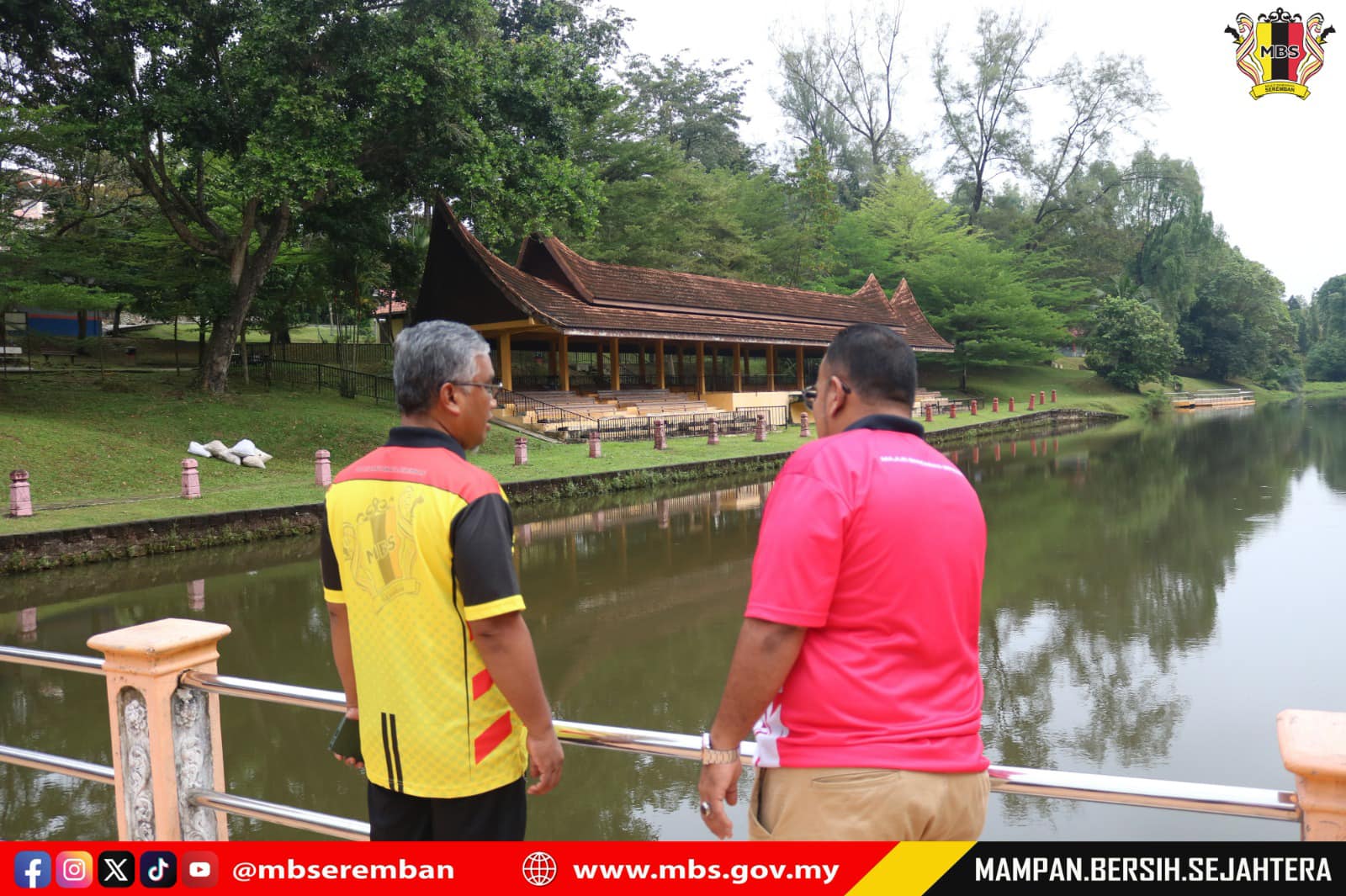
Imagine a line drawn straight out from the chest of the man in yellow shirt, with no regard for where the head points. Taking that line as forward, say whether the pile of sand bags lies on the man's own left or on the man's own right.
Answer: on the man's own left

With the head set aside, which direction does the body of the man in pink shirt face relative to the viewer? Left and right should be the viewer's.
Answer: facing away from the viewer and to the left of the viewer

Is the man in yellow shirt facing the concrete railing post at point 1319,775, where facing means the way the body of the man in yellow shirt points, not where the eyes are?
no

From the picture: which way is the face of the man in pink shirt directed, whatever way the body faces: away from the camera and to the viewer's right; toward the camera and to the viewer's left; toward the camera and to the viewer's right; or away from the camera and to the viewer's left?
away from the camera and to the viewer's left

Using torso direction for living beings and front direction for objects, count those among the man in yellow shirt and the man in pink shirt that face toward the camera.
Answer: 0

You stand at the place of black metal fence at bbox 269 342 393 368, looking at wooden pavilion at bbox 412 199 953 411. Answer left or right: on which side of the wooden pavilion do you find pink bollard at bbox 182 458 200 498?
right

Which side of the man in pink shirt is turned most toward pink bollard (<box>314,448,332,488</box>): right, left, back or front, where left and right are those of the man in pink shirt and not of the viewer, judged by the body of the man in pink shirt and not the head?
front

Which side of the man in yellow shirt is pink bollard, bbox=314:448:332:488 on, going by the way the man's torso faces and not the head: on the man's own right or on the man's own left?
on the man's own left

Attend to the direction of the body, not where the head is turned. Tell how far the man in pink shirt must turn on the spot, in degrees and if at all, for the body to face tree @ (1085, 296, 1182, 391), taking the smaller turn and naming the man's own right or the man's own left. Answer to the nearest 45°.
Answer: approximately 45° to the man's own right

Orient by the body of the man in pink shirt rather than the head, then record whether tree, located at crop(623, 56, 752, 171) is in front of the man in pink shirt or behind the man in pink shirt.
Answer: in front

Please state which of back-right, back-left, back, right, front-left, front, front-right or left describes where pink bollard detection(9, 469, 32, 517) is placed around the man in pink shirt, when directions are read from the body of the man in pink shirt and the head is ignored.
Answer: front

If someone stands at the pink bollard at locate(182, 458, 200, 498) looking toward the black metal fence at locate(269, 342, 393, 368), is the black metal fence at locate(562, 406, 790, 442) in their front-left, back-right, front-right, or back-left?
front-right

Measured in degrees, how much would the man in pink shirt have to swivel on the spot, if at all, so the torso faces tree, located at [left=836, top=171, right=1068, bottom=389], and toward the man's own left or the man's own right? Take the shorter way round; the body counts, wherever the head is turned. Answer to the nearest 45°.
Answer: approximately 45° to the man's own right
